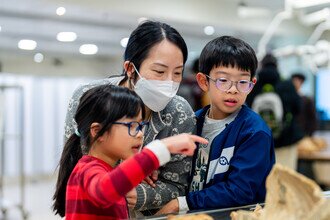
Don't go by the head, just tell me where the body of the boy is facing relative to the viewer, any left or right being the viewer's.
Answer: facing the viewer and to the left of the viewer

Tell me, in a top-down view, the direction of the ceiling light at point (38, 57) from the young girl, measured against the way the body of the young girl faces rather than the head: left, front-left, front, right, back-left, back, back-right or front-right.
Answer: left

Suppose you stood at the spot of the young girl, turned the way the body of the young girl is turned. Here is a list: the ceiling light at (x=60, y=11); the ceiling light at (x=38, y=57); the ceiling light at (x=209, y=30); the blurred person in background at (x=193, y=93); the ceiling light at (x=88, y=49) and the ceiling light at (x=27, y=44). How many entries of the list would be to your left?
6

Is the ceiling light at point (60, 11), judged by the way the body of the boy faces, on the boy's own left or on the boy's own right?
on the boy's own right

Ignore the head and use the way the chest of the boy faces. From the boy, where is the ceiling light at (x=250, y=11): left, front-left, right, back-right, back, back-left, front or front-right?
back-right

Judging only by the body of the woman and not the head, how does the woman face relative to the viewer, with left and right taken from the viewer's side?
facing the viewer and to the right of the viewer

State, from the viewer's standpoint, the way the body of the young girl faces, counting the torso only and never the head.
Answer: to the viewer's right

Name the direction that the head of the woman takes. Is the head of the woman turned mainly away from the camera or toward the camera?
toward the camera

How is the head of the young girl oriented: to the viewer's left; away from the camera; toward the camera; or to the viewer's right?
to the viewer's right

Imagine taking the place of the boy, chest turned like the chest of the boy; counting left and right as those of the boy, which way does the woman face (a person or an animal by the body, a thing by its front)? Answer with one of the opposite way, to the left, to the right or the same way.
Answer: to the left

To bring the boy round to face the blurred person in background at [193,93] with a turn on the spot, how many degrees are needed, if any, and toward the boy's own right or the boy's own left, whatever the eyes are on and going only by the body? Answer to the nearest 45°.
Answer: approximately 135° to the boy's own right

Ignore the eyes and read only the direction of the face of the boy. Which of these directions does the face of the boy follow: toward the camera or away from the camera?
toward the camera
